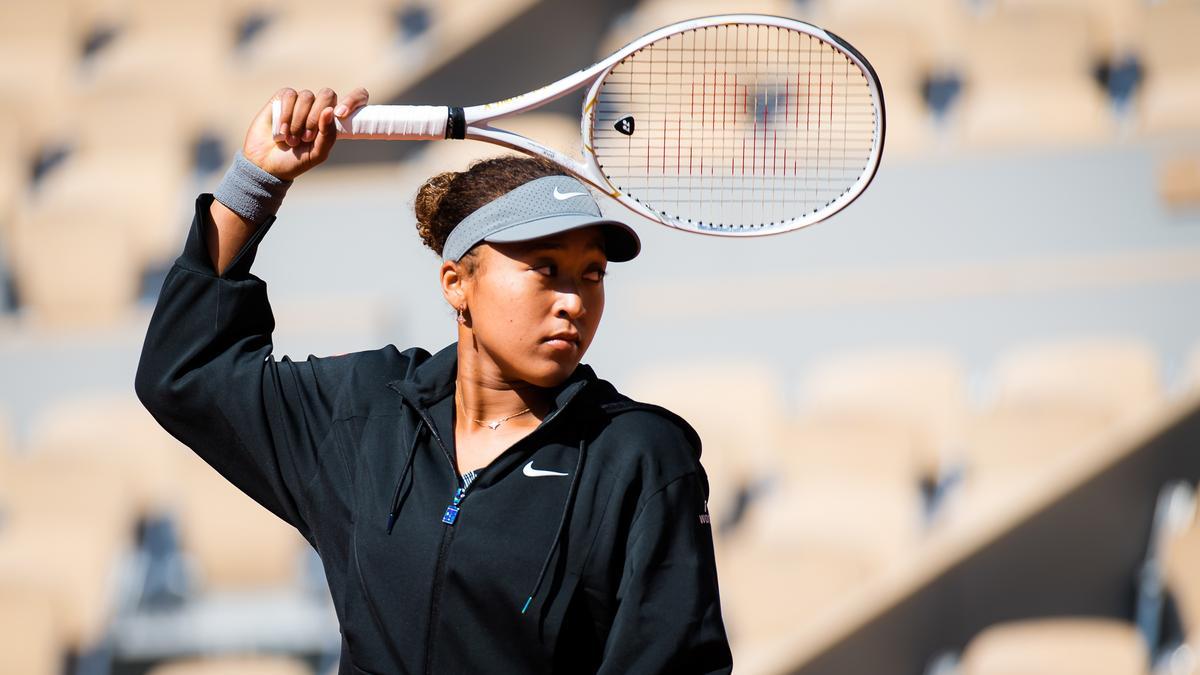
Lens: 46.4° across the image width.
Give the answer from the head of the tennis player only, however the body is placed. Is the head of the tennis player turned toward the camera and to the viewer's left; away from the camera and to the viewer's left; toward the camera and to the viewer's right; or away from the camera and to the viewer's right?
toward the camera and to the viewer's right

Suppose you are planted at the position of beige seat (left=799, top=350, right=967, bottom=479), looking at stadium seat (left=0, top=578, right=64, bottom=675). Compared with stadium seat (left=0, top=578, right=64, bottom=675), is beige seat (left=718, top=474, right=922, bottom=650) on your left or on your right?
left

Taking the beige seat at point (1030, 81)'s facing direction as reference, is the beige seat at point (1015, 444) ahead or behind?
ahead

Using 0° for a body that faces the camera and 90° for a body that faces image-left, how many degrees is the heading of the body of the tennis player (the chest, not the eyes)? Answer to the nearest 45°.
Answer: approximately 0°

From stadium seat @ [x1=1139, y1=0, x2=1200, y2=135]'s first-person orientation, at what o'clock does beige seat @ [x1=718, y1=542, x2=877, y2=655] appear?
The beige seat is roughly at 1 o'clock from the stadium seat.

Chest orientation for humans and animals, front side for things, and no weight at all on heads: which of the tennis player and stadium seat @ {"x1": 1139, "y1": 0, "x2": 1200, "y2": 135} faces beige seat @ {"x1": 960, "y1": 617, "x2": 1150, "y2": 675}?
the stadium seat

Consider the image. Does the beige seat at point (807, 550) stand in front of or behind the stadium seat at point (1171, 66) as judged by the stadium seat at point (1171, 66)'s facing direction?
in front

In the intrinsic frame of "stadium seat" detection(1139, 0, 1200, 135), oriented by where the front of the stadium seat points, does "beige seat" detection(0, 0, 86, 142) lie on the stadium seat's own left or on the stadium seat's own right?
on the stadium seat's own right

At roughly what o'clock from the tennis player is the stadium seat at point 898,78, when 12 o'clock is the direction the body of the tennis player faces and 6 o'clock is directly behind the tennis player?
The stadium seat is roughly at 7 o'clock from the tennis player.

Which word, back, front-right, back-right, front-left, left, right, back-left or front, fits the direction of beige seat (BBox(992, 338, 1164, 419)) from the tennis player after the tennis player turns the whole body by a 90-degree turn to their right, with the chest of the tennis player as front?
back-right

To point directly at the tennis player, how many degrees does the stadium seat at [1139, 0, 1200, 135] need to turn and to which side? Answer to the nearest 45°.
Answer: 0° — it already faces them

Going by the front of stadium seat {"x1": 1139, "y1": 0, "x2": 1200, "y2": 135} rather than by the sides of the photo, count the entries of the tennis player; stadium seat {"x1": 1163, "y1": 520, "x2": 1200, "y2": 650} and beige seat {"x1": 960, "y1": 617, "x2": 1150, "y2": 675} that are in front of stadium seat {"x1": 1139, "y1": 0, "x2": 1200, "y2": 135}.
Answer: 3
